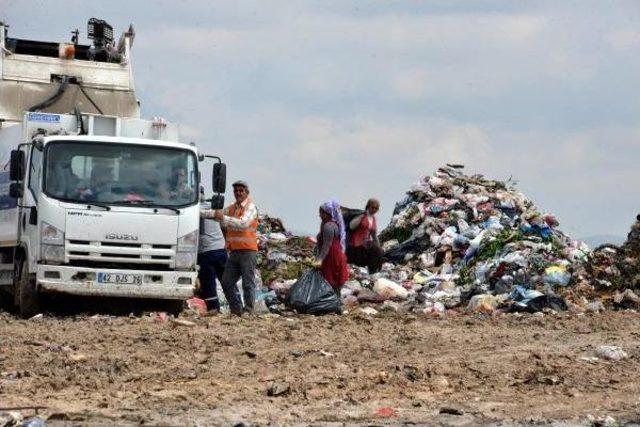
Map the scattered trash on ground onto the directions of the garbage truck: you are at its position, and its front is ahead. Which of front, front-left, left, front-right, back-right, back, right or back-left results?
front-left

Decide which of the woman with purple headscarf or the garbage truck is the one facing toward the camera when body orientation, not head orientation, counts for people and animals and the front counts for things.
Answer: the garbage truck

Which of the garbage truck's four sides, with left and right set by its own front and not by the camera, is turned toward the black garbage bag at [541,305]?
left

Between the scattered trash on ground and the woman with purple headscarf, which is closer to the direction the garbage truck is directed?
the scattered trash on ground

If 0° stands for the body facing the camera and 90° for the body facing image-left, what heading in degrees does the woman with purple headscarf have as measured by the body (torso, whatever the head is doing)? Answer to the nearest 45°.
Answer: approximately 90°

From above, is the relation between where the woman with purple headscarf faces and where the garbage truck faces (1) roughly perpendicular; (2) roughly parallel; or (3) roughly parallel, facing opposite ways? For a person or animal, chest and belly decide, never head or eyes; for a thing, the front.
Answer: roughly perpendicular

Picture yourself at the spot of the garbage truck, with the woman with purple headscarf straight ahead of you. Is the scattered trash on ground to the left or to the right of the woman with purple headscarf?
right

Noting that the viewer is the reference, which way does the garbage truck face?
facing the viewer

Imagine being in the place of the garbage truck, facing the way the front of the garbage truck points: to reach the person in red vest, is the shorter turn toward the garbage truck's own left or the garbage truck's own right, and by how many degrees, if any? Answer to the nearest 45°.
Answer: approximately 135° to the garbage truck's own left
